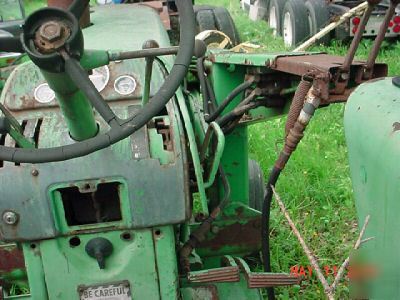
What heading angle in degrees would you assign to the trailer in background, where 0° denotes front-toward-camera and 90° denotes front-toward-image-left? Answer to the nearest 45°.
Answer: approximately 135°

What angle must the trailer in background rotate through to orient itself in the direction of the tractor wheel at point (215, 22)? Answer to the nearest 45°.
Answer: approximately 45° to its left

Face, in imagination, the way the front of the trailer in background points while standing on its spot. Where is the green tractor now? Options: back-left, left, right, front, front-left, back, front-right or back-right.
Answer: back-left

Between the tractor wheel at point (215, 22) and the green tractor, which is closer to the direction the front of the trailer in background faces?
the tractor wheel

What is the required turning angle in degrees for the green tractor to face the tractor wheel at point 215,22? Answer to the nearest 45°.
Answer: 0° — it already faces it

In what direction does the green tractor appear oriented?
away from the camera
